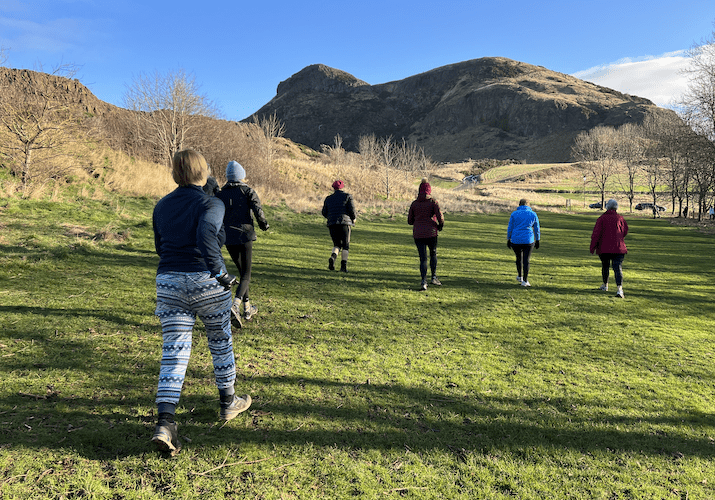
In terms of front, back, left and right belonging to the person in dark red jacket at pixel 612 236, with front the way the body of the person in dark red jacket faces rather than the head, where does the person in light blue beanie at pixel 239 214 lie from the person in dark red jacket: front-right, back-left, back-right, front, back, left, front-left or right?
back-left

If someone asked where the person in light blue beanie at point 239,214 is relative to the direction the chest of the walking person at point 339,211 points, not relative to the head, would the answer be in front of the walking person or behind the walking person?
behind

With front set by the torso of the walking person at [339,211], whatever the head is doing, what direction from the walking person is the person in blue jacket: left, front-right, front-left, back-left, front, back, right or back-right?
right

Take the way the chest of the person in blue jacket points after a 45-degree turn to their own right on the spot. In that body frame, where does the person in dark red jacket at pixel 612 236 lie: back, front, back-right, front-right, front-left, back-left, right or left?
front-right

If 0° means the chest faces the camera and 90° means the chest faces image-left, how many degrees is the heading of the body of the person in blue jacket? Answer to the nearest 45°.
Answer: approximately 180°

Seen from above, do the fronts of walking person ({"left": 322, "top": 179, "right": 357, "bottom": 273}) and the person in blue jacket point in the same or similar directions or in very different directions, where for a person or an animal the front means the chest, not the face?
same or similar directions

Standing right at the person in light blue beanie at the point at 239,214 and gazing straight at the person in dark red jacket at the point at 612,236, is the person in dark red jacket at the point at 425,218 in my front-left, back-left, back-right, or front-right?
front-left

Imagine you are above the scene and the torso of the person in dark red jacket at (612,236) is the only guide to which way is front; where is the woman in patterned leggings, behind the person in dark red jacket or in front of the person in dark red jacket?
behind

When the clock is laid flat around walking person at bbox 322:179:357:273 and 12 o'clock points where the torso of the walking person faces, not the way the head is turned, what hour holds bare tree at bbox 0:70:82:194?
The bare tree is roughly at 10 o'clock from the walking person.

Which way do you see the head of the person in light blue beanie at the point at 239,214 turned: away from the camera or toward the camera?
away from the camera

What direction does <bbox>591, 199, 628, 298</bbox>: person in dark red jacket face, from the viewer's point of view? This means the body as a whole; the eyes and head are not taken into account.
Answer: away from the camera

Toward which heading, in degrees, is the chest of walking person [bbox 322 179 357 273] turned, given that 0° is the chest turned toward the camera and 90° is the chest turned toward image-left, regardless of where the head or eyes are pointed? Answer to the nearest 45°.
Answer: approximately 180°
